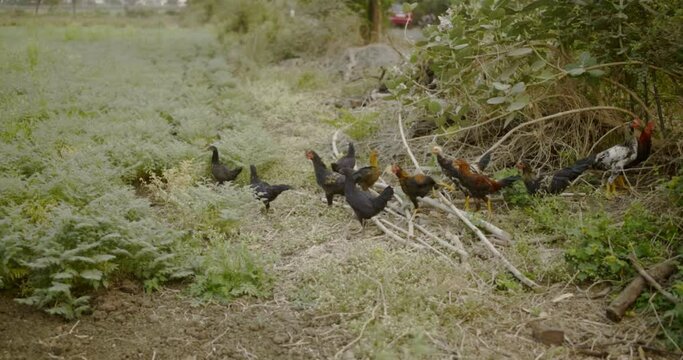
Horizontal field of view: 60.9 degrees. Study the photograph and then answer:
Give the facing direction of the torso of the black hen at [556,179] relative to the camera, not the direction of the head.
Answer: to the viewer's left

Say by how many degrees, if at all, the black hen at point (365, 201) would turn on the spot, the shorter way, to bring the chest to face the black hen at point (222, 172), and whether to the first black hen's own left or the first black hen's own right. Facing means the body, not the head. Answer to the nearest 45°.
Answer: approximately 45° to the first black hen's own right

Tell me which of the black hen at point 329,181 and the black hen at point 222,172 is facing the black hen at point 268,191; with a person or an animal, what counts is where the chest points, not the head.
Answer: the black hen at point 329,181

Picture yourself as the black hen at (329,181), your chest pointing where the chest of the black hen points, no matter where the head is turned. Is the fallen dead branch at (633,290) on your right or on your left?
on your left

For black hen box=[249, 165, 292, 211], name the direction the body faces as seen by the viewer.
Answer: to the viewer's left

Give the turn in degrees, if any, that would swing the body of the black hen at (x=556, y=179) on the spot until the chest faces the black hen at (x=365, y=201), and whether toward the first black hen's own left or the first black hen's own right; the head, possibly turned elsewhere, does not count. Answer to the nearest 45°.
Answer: approximately 45° to the first black hen's own left

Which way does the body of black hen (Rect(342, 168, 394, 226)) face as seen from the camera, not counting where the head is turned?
to the viewer's left

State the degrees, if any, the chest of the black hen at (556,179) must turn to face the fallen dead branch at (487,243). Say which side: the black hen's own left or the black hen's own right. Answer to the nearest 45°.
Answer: approximately 90° to the black hen's own left

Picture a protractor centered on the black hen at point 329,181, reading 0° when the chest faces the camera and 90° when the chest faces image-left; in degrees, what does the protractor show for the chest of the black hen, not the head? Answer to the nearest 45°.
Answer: approximately 90°

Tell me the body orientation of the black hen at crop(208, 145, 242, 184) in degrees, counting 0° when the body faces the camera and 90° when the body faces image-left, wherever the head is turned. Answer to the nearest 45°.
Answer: approximately 90°

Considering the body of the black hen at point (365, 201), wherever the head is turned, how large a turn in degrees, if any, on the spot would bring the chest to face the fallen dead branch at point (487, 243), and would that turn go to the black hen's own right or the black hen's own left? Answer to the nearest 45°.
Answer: approximately 135° to the black hen's own left

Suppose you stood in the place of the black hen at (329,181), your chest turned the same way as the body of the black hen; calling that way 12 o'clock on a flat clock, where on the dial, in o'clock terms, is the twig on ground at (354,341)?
The twig on ground is roughly at 9 o'clock from the black hen.

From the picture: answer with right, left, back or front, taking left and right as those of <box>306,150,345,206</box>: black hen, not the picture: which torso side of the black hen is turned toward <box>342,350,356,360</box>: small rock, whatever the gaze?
left
